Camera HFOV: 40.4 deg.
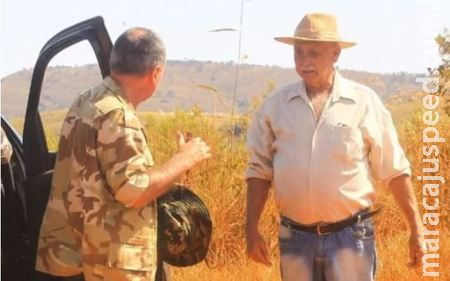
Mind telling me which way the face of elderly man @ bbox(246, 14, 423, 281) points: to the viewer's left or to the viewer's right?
to the viewer's left

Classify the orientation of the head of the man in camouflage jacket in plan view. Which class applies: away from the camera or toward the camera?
away from the camera

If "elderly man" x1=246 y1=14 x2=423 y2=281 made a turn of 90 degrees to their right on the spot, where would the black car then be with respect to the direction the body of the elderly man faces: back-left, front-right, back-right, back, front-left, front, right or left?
front

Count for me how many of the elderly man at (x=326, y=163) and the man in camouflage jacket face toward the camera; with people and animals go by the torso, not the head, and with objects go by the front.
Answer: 1

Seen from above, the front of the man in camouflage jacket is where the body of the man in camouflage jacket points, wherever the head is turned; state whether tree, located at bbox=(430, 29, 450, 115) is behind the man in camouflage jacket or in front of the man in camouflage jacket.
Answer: in front

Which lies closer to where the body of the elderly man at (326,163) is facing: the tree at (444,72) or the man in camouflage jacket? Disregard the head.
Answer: the man in camouflage jacket

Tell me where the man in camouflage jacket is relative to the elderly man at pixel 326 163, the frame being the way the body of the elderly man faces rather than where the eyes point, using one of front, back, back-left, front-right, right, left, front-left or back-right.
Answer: front-right

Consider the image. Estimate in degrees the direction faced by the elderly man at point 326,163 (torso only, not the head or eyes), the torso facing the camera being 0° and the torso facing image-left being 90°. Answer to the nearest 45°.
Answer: approximately 0°

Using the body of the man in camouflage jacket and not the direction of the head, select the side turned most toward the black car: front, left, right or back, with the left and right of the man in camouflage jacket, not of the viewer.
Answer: left

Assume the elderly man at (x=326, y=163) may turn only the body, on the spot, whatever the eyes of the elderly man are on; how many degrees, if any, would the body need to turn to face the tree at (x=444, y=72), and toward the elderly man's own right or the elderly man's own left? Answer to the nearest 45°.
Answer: approximately 180°

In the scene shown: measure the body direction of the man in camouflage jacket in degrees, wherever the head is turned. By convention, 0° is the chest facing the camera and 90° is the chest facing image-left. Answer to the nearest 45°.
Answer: approximately 225°
